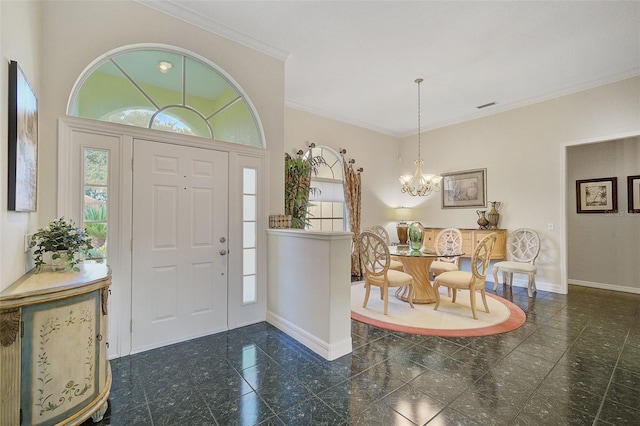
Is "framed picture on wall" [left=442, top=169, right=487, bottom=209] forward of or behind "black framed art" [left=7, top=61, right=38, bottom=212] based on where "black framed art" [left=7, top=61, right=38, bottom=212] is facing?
forward

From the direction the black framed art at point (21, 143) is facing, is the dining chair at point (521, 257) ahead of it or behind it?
ahead

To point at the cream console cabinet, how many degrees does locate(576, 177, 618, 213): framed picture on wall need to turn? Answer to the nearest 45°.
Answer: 0° — it already faces it

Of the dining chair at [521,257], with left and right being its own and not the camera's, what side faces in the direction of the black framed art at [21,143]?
front

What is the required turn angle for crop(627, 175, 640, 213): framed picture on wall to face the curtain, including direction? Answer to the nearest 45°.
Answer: approximately 45° to its right

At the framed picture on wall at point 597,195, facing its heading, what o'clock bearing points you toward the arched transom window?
The arched transom window is roughly at 1 o'clock from the framed picture on wall.

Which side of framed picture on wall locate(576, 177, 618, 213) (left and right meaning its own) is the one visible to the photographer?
front

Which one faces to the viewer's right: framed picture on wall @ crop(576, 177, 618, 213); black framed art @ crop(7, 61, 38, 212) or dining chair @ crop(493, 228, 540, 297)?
the black framed art

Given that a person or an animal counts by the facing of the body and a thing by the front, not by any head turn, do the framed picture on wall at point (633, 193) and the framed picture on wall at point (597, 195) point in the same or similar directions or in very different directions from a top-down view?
same or similar directions

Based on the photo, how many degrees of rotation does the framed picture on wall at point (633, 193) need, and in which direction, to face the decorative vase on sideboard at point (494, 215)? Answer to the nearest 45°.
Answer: approximately 45° to its right

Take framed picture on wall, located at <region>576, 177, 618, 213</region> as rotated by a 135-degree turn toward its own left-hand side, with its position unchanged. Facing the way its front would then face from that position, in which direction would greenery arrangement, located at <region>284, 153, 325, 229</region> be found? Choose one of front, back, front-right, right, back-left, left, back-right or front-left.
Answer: back

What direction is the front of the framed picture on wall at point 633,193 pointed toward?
toward the camera

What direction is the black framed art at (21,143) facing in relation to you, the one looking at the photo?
facing to the right of the viewer

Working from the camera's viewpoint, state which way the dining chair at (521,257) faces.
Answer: facing the viewer and to the left of the viewer

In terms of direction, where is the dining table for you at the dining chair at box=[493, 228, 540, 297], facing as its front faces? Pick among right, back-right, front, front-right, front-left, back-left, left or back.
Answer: front

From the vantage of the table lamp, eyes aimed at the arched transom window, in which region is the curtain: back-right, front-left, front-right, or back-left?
front-right

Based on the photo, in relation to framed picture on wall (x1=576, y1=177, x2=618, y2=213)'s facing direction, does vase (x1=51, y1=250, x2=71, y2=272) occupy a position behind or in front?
in front
